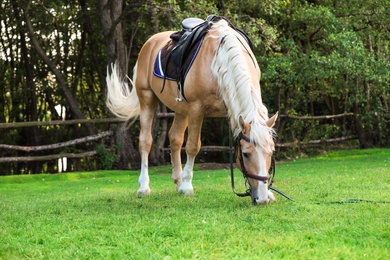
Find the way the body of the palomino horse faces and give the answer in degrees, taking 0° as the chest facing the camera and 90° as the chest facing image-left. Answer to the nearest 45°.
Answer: approximately 315°

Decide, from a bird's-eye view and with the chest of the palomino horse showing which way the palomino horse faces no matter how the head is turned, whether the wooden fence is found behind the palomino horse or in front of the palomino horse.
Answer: behind
